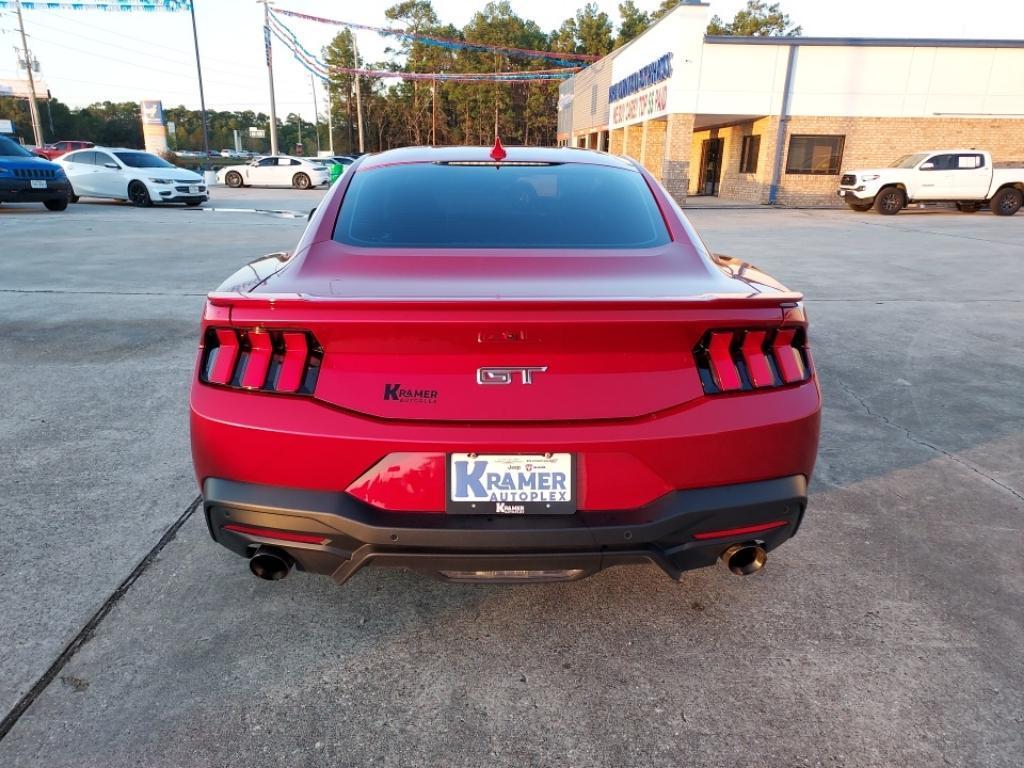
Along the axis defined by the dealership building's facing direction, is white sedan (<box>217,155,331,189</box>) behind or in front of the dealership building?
in front

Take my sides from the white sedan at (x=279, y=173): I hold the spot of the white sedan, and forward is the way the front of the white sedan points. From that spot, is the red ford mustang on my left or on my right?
on my left

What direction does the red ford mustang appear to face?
away from the camera

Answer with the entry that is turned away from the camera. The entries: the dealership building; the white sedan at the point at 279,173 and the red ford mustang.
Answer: the red ford mustang

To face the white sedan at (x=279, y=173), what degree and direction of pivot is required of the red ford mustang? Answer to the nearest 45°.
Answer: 0° — it already faces it

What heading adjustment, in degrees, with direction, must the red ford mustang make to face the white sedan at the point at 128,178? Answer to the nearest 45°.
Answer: approximately 45° to its left

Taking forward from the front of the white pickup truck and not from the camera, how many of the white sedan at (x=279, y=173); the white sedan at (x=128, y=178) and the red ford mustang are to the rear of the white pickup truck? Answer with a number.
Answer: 0

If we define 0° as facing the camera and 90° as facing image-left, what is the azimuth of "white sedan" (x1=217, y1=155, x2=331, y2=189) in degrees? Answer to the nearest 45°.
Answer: approximately 90°

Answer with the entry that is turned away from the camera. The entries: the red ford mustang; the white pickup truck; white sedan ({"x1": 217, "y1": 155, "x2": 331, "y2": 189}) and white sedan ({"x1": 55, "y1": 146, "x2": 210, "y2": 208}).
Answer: the red ford mustang

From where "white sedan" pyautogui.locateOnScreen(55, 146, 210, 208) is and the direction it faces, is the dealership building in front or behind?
in front

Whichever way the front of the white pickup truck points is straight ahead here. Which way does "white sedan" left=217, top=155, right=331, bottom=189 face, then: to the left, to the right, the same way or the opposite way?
the same way

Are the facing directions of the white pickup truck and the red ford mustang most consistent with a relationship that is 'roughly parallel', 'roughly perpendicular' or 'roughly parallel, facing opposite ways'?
roughly perpendicular

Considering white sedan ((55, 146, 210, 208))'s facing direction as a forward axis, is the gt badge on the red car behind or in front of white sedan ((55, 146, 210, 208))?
in front

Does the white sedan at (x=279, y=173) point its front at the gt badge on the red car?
no

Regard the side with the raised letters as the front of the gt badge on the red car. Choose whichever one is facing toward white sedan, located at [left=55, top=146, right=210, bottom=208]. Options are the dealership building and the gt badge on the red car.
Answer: the dealership building

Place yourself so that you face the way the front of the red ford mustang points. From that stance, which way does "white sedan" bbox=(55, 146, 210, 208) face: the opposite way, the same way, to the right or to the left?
to the right

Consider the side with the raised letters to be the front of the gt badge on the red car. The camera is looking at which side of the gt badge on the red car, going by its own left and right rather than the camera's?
front

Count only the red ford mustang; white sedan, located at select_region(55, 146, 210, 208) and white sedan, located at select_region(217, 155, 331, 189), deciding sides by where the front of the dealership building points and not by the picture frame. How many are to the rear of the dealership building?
0

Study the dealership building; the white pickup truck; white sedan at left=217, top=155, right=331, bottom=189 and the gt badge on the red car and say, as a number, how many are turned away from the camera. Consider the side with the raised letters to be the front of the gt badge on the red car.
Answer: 0

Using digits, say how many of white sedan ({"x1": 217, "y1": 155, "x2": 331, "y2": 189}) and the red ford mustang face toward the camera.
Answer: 0

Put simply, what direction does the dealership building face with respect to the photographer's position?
facing the viewer and to the left of the viewer
